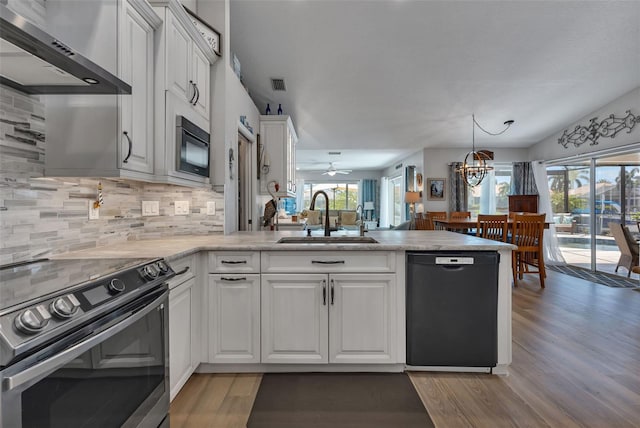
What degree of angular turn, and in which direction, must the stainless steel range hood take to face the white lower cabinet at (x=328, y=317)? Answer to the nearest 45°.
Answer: approximately 45° to its left

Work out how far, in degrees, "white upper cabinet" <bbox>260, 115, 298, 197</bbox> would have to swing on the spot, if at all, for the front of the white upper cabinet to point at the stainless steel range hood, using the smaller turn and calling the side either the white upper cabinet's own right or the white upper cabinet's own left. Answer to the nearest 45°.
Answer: approximately 90° to the white upper cabinet's own right

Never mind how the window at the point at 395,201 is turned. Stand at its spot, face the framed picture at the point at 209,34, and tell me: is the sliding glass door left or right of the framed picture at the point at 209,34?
left

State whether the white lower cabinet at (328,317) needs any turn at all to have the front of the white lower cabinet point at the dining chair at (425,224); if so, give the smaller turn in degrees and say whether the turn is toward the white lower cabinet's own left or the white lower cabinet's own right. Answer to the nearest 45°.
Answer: approximately 135° to the white lower cabinet's own left

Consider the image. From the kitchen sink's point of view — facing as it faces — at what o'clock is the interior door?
The interior door is roughly at 5 o'clock from the kitchen sink.

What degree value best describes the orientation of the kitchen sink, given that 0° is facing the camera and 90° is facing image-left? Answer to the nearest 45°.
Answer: approximately 0°

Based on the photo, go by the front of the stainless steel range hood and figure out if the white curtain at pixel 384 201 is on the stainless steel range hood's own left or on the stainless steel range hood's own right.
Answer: on the stainless steel range hood's own left

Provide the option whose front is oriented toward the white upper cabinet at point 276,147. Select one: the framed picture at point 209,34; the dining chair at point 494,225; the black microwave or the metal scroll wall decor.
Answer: the metal scroll wall decor
